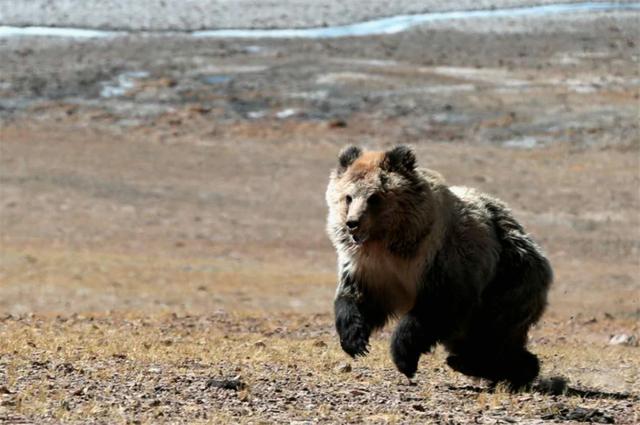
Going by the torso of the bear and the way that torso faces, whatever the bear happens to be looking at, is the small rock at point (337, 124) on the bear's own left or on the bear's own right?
on the bear's own right

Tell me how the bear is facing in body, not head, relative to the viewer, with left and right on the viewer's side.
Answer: facing the viewer and to the left of the viewer

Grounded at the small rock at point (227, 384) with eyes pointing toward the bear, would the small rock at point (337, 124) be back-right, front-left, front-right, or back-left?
front-left

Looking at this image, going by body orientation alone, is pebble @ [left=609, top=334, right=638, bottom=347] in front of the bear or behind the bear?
behind

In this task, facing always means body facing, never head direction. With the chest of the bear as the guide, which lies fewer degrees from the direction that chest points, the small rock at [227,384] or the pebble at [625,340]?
the small rock

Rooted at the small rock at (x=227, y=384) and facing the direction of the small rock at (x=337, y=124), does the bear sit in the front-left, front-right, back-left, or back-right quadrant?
front-right
